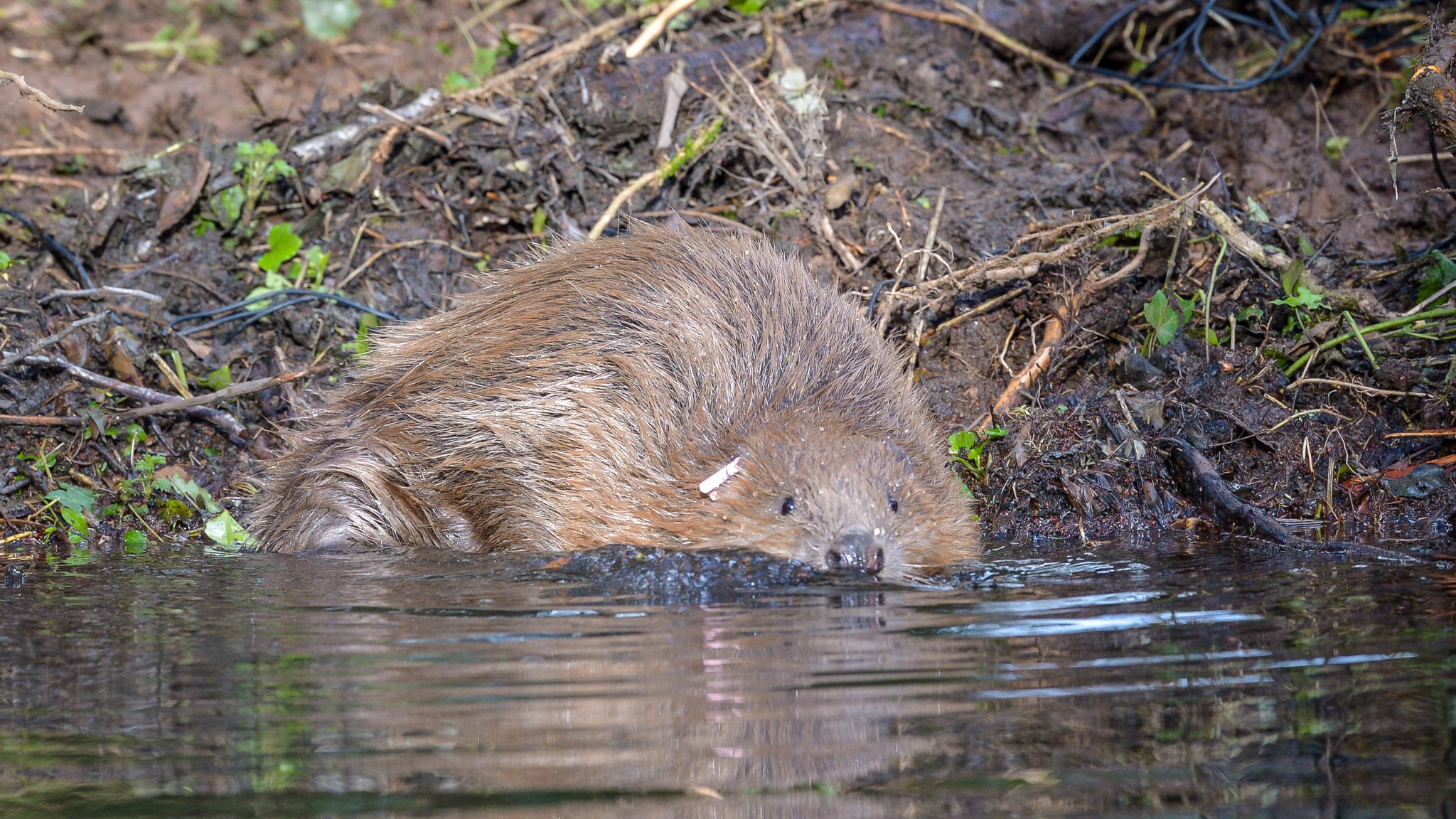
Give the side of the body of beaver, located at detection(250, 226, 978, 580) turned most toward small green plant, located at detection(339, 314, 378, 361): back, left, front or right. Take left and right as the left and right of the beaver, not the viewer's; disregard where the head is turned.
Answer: back

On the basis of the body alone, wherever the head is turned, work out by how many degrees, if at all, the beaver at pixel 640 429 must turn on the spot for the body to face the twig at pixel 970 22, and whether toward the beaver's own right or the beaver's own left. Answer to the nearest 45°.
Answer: approximately 90° to the beaver's own left

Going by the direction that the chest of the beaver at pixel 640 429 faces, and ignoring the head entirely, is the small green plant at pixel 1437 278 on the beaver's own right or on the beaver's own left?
on the beaver's own left

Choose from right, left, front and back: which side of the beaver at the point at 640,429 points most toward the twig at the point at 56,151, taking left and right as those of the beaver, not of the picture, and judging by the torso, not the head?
back

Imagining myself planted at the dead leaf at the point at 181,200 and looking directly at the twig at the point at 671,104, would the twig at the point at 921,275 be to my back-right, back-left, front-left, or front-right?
front-right

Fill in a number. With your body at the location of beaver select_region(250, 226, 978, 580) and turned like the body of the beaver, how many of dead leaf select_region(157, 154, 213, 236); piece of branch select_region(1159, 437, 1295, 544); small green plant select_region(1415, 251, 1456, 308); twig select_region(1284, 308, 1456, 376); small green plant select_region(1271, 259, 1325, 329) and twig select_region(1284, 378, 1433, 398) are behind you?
1

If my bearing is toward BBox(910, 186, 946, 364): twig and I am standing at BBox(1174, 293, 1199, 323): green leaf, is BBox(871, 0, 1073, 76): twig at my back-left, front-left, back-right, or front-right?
front-right

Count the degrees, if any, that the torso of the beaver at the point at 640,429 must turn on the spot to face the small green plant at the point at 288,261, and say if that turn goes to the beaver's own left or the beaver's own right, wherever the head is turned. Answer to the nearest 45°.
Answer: approximately 180°

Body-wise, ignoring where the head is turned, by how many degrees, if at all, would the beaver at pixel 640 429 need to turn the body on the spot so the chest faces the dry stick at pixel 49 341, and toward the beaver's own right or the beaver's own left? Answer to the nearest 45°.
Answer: approximately 135° to the beaver's own right

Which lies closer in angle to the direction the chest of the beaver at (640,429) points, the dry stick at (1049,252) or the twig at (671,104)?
the dry stick

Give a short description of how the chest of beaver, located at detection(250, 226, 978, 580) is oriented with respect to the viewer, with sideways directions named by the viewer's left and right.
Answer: facing the viewer and to the right of the viewer

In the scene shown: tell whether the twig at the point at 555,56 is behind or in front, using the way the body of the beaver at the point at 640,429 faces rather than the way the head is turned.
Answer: behind

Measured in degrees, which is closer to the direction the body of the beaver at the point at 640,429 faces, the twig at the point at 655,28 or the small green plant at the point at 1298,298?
the small green plant

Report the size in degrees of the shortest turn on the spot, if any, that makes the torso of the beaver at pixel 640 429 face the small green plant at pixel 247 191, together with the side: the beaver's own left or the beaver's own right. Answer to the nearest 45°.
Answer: approximately 180°

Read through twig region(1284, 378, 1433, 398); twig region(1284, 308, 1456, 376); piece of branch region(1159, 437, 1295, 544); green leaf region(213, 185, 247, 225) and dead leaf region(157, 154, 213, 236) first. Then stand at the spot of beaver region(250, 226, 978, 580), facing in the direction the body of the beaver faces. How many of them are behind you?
2

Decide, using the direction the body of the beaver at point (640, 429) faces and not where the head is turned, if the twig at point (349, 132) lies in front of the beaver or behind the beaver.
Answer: behind

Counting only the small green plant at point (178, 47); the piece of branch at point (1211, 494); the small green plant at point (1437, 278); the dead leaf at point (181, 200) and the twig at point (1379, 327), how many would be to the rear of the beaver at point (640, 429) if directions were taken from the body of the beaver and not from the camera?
2

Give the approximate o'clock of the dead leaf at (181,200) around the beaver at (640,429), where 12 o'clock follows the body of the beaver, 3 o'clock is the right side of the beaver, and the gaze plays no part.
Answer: The dead leaf is roughly at 6 o'clock from the beaver.

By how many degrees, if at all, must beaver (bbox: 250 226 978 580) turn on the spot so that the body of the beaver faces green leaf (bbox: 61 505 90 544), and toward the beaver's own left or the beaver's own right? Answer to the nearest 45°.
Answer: approximately 135° to the beaver's own right
